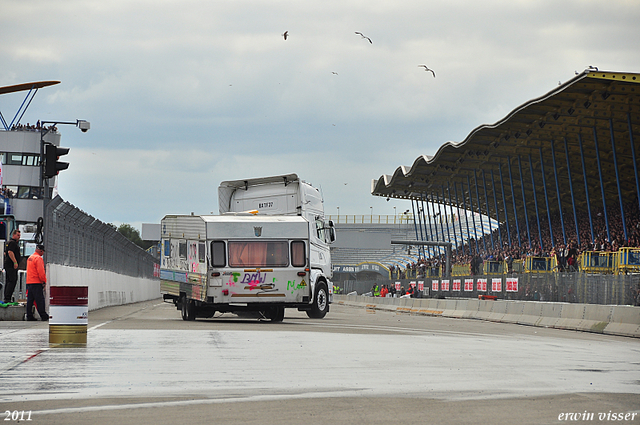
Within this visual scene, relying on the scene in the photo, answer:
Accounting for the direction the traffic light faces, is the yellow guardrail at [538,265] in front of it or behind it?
in front

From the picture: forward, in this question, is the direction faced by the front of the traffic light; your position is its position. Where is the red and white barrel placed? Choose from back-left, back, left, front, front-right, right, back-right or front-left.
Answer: right

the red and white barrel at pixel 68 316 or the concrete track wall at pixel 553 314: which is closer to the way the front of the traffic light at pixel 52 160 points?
the concrete track wall
